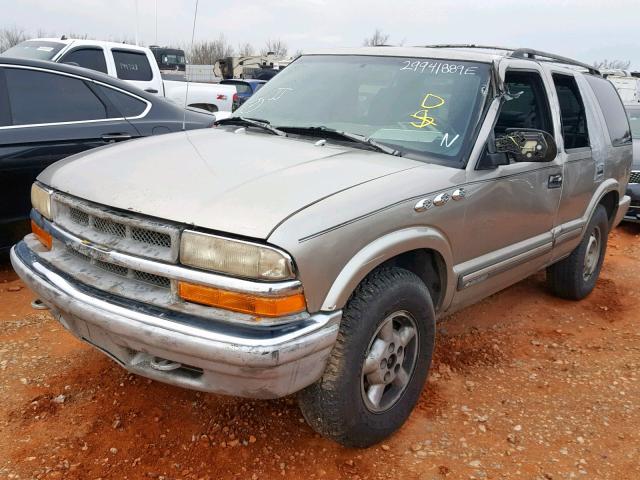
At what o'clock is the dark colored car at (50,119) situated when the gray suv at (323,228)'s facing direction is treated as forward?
The dark colored car is roughly at 3 o'clock from the gray suv.

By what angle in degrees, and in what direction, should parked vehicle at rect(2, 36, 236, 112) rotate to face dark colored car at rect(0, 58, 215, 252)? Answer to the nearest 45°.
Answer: approximately 45° to its left

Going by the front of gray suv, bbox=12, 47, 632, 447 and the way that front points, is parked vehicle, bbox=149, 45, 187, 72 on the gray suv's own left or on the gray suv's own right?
on the gray suv's own right

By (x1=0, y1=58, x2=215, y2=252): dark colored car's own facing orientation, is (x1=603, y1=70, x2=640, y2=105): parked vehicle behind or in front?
behind

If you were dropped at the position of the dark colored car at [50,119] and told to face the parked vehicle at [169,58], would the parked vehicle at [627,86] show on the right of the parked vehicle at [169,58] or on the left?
right

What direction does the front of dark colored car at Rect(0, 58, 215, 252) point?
to the viewer's left

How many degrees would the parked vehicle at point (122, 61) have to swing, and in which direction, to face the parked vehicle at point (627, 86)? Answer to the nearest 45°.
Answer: approximately 135° to its left

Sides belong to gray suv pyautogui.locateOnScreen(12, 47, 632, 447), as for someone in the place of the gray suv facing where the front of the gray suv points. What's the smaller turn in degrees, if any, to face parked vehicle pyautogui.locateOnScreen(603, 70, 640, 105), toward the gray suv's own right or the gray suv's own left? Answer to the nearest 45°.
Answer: approximately 180°
